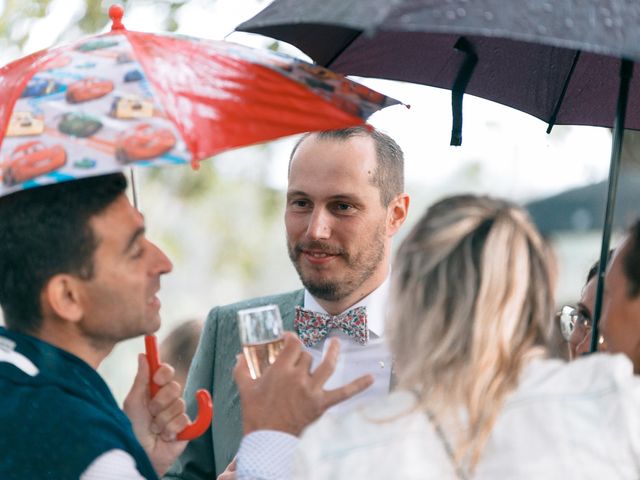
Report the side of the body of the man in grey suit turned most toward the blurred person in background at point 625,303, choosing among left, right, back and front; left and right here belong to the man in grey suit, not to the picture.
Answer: left

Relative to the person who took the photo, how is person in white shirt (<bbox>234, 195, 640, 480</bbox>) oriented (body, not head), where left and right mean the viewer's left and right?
facing away from the viewer

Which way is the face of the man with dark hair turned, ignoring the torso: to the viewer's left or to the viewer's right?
to the viewer's right

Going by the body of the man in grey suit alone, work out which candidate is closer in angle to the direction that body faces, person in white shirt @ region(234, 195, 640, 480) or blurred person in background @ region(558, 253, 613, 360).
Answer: the person in white shirt

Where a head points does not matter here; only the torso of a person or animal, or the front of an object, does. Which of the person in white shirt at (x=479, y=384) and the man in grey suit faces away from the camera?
the person in white shirt

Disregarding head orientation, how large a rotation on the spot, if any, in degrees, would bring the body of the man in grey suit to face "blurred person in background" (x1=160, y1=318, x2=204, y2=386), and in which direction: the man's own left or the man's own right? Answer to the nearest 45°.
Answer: approximately 90° to the man's own right

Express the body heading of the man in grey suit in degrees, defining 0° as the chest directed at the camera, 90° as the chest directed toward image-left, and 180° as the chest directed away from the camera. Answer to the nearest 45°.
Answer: approximately 45°

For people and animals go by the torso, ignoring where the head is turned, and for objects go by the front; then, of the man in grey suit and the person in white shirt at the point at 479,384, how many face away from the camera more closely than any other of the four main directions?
1

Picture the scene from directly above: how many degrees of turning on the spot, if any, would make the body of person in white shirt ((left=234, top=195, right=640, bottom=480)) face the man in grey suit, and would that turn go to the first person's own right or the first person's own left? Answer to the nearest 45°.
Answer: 0° — they already face them

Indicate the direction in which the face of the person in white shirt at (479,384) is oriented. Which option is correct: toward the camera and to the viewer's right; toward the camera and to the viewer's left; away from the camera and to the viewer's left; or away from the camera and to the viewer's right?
away from the camera and to the viewer's left
